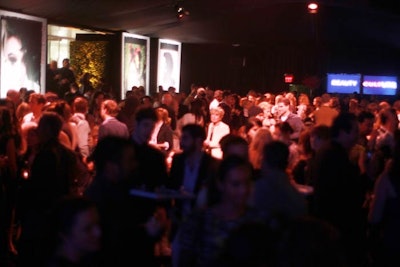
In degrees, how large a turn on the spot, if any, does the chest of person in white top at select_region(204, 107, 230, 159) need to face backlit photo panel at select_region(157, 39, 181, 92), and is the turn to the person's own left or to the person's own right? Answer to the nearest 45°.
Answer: approximately 135° to the person's own right

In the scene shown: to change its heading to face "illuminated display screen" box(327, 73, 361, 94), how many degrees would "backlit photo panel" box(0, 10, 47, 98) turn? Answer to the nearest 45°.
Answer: approximately 90° to its left

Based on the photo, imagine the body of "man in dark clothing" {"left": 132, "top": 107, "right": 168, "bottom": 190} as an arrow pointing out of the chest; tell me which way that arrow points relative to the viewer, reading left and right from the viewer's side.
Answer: facing the viewer and to the left of the viewer

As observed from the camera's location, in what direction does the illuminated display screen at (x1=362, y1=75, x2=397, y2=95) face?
facing the viewer

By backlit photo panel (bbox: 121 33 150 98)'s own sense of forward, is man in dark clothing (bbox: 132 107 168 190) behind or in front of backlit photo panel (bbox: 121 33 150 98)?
in front

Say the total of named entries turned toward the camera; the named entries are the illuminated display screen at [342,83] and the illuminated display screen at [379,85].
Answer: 2

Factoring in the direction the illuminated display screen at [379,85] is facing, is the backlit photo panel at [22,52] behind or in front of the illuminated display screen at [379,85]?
in front

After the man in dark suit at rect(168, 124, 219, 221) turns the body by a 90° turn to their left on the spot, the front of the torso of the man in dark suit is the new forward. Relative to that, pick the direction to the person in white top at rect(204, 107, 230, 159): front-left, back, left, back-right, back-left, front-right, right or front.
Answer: back-left

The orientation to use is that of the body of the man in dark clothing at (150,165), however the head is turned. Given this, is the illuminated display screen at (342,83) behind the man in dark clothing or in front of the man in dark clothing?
behind

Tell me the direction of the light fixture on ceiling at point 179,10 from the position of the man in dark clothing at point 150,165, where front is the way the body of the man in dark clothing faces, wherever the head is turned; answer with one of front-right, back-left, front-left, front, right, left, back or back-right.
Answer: back-right

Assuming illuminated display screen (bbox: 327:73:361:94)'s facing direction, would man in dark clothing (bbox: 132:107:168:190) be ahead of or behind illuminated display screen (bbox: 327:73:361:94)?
ahead

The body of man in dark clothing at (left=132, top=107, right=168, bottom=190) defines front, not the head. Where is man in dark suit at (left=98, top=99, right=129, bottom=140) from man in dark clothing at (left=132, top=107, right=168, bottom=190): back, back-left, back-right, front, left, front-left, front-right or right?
back-right

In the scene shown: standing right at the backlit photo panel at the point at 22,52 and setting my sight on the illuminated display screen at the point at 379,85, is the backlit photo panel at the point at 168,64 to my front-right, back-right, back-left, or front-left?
front-left

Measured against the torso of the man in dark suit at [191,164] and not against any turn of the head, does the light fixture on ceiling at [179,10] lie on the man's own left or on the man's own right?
on the man's own right
